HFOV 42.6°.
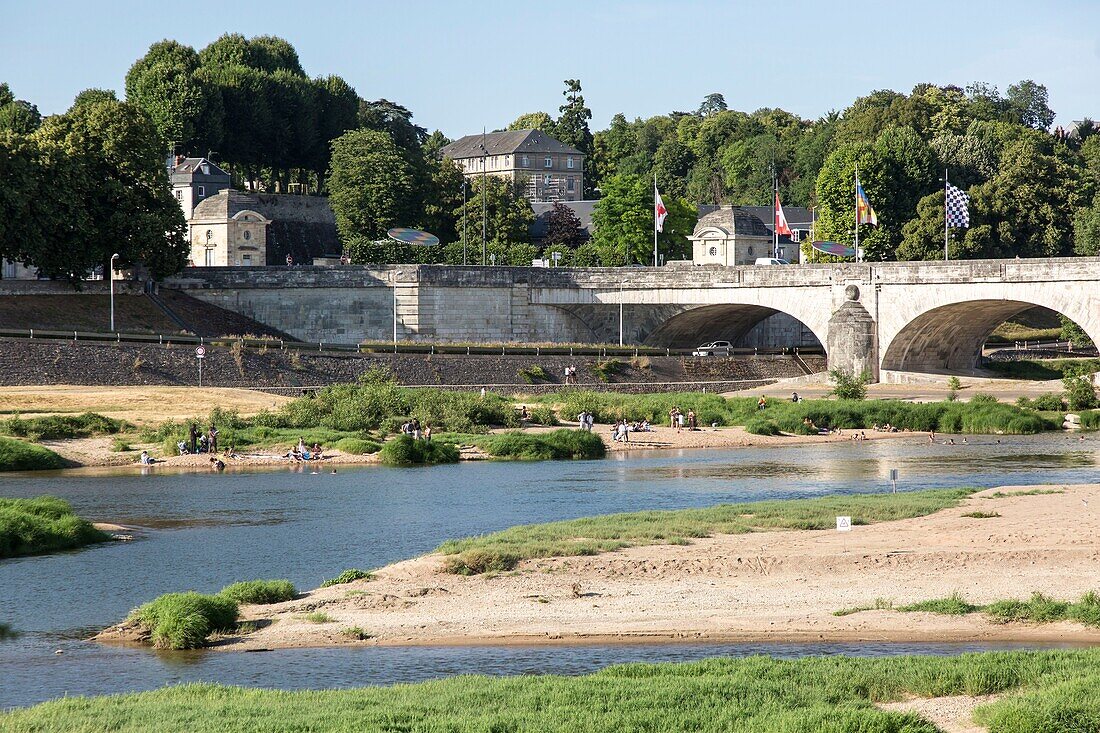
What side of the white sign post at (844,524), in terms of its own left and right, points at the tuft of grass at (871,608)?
front

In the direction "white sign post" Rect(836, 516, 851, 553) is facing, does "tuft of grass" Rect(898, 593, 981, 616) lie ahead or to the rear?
ahead

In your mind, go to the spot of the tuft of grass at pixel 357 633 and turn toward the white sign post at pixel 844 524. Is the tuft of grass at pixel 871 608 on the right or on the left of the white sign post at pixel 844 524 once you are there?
right

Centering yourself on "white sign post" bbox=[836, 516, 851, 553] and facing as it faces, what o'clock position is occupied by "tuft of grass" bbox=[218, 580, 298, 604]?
The tuft of grass is roughly at 2 o'clock from the white sign post.

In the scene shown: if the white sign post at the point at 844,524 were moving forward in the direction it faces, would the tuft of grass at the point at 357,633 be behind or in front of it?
in front

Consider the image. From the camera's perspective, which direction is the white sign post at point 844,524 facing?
toward the camera

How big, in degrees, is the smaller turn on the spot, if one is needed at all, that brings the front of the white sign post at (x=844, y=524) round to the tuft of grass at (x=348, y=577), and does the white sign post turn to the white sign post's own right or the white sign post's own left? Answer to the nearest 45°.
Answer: approximately 45° to the white sign post's own right
